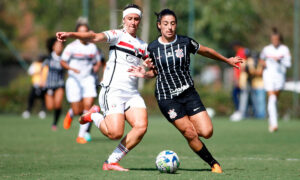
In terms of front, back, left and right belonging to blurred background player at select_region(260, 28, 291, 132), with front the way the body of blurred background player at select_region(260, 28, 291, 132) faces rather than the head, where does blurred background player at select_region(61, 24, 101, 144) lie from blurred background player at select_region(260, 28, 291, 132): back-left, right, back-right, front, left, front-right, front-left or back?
front-right

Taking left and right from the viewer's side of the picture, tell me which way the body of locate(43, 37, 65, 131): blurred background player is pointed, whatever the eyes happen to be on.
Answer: facing the viewer and to the right of the viewer

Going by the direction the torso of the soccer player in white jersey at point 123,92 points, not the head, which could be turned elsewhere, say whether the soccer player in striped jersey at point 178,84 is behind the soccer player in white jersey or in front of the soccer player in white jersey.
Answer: in front

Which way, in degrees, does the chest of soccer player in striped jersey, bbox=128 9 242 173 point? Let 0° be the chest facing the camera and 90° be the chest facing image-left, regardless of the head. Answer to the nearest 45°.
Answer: approximately 0°

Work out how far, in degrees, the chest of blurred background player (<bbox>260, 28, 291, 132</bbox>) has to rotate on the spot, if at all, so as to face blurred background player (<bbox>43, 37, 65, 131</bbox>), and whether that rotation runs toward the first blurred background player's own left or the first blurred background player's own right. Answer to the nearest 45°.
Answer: approximately 90° to the first blurred background player's own right

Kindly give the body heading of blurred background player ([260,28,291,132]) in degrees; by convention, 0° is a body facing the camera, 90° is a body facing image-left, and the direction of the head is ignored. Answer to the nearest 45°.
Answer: approximately 0°

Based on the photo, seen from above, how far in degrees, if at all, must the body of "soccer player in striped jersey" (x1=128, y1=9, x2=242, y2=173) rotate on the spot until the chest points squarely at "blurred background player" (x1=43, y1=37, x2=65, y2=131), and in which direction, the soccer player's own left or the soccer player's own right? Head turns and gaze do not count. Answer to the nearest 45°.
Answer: approximately 135° to the soccer player's own right

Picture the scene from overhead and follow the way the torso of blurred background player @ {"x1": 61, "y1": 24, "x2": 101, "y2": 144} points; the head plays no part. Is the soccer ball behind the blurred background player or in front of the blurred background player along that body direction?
in front

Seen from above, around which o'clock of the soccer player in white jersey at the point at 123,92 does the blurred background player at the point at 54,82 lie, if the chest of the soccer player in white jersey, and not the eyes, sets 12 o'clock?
The blurred background player is roughly at 7 o'clock from the soccer player in white jersey.
